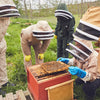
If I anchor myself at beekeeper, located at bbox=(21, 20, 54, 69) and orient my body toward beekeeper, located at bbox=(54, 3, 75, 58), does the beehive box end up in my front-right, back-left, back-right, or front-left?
back-right

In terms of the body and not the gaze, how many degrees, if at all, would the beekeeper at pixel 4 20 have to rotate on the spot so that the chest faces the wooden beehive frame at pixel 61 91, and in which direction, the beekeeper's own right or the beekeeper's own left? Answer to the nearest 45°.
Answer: approximately 45° to the beekeeper's own right

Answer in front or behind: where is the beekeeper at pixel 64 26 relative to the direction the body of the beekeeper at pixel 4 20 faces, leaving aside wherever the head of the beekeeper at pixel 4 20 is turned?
in front

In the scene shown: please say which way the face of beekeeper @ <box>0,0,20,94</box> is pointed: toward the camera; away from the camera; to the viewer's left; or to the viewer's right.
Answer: to the viewer's right

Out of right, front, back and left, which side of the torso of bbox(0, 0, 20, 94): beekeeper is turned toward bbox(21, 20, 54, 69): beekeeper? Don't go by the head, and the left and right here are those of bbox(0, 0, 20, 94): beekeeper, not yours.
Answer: front

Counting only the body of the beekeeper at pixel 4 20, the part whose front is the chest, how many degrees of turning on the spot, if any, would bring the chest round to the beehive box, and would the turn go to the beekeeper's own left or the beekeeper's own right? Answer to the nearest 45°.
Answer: approximately 45° to the beekeeper's own right

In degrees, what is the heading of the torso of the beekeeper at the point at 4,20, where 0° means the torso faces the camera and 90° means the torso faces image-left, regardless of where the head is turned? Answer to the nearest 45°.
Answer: approximately 270°
